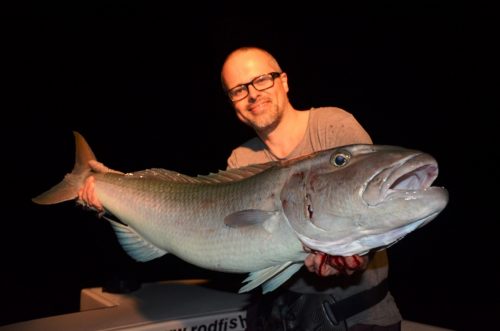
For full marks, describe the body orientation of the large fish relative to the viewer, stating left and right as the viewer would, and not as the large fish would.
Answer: facing to the right of the viewer
